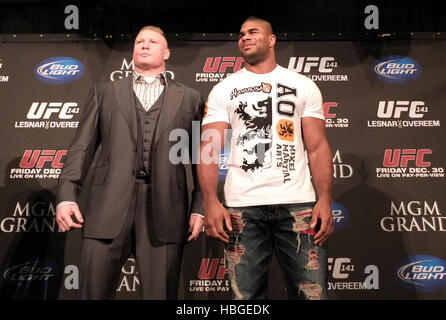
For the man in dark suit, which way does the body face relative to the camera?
toward the camera

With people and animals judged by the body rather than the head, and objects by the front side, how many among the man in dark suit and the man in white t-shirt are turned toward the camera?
2

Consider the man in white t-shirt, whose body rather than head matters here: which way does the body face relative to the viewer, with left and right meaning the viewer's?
facing the viewer

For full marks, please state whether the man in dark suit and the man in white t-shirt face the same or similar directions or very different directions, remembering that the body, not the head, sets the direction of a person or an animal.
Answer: same or similar directions
